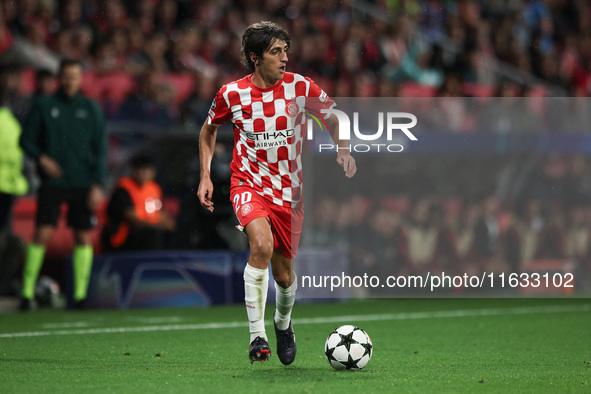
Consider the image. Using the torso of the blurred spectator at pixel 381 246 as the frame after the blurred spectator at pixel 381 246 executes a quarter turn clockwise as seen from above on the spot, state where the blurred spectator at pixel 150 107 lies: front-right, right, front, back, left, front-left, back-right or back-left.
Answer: front

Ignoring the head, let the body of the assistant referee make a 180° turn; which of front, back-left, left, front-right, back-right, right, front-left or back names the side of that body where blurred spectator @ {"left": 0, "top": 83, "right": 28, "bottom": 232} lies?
front-left

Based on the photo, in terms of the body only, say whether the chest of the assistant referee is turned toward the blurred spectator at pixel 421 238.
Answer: no

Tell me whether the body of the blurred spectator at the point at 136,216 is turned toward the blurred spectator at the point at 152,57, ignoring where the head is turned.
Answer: no

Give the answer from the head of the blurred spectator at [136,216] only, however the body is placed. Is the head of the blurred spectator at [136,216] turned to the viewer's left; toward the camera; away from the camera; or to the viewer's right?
toward the camera

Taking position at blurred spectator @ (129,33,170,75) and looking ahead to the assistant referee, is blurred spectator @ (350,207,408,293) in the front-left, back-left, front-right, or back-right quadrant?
front-left

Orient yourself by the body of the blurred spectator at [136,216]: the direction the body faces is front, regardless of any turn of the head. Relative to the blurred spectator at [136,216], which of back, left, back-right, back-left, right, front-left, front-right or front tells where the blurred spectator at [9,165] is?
back-right

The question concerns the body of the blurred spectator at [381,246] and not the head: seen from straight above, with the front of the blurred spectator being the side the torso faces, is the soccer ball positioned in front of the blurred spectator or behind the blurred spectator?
in front

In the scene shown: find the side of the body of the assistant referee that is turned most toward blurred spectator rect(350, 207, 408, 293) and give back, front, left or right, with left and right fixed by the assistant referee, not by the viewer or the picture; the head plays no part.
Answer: left

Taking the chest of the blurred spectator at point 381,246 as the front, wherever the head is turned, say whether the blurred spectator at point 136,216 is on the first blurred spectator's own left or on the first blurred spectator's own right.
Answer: on the first blurred spectator's own right

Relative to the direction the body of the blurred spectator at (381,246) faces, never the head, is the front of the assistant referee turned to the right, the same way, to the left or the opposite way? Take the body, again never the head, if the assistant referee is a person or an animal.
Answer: the same way

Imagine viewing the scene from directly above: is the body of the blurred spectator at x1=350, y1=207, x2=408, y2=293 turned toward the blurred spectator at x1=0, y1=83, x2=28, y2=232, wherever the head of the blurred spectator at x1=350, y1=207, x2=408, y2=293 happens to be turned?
no

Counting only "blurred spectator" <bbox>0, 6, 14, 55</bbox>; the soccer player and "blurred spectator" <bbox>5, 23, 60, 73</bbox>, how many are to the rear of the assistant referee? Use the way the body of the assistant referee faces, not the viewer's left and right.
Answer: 2

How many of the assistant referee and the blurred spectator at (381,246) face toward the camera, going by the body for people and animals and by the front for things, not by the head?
2

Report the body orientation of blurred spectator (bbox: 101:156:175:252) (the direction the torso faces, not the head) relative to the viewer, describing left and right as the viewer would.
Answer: facing the viewer and to the right of the viewer

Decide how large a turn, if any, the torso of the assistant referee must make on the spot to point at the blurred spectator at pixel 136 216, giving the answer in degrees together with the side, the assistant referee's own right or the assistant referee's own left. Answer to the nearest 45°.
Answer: approximately 135° to the assistant referee's own left

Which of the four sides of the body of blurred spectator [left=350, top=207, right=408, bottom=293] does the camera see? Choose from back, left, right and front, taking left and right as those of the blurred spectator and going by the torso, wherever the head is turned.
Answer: front

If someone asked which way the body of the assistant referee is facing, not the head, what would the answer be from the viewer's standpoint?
toward the camera
